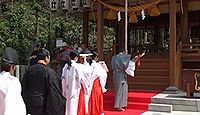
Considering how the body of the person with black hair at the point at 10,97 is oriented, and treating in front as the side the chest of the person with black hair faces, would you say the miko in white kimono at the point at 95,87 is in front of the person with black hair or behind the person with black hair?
in front

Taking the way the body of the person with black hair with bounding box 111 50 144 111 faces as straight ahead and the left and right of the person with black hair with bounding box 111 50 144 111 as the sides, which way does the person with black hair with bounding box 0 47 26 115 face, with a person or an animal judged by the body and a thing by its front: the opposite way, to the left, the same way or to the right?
the same way

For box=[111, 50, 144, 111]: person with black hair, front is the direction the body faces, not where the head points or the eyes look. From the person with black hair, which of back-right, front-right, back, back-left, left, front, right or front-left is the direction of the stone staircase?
front-right

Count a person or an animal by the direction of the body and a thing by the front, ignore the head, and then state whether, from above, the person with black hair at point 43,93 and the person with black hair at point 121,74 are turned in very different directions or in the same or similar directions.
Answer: same or similar directions

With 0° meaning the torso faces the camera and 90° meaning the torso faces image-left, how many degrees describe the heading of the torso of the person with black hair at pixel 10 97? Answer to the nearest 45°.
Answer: approximately 225°

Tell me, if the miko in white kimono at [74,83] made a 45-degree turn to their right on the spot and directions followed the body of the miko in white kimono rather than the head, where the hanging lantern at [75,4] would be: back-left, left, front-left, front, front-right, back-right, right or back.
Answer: left

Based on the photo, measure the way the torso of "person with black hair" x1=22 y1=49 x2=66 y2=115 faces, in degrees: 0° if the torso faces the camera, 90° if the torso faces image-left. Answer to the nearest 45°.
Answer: approximately 225°

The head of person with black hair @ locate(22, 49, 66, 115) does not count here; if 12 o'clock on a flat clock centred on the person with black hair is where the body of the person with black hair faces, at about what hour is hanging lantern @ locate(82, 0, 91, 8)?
The hanging lantern is roughly at 11 o'clock from the person with black hair.

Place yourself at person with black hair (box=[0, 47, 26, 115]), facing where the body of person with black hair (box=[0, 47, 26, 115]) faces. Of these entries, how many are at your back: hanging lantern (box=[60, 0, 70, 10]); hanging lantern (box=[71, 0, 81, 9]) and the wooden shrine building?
0

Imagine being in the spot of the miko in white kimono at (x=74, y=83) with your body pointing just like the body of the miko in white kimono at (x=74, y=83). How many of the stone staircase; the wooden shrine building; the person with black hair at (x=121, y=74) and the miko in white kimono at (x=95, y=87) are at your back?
0

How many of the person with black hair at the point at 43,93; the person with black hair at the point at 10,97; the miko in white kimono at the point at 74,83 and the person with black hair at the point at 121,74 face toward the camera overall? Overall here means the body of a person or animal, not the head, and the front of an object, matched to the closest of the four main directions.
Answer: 0

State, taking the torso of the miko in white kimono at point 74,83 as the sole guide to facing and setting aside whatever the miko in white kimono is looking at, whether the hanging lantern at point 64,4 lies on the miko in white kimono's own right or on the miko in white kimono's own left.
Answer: on the miko in white kimono's own left

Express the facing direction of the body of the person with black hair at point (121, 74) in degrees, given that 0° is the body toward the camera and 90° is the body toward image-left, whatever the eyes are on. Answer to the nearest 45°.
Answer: approximately 225°

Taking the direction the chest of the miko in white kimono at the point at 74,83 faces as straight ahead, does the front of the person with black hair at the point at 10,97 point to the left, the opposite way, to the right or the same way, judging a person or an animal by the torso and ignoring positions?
the same way

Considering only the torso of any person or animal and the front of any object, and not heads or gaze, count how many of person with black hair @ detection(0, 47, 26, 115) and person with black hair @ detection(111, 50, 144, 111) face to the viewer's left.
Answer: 0

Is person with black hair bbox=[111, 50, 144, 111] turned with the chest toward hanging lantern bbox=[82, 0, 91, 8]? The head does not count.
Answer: no

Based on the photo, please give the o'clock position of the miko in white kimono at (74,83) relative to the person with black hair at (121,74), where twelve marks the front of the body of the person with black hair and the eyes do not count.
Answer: The miko in white kimono is roughly at 8 o'clock from the person with black hair.

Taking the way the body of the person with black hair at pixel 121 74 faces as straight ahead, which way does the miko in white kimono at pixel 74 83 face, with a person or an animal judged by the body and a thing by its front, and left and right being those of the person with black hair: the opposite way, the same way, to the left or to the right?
the same way
